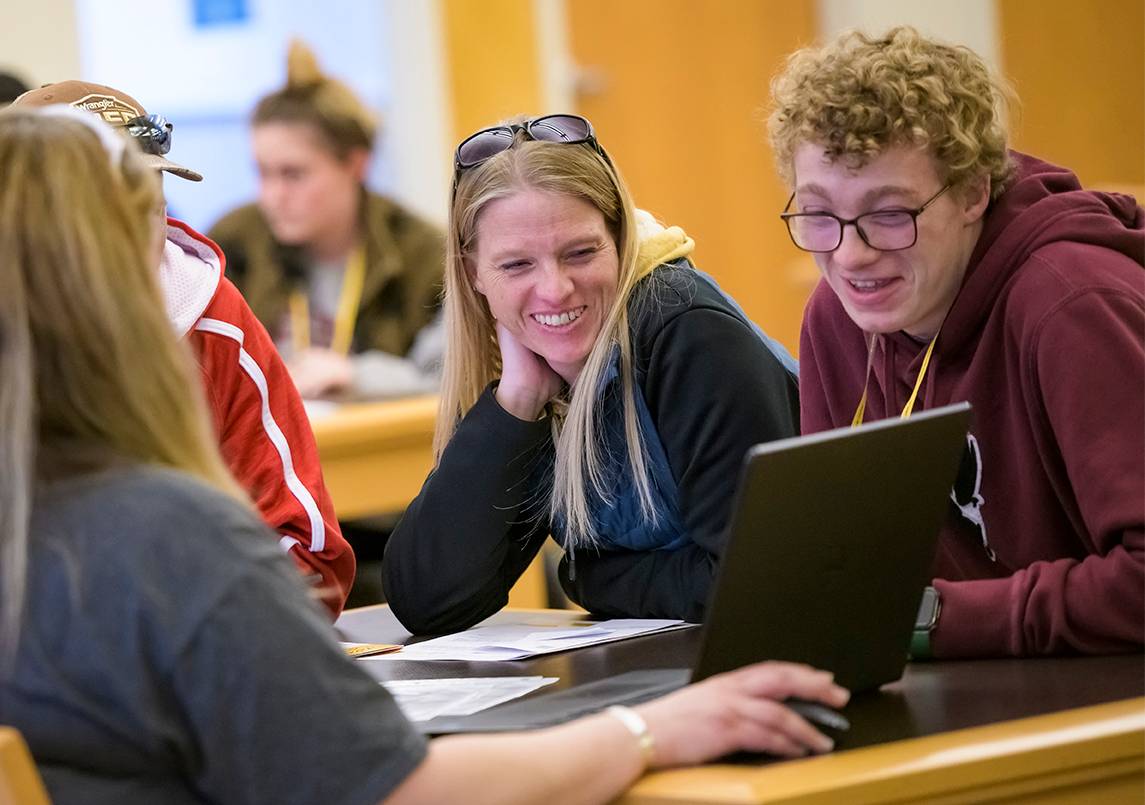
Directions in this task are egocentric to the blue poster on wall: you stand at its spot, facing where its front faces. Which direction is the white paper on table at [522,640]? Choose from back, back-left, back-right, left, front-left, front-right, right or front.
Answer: front

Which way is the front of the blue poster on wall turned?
toward the camera

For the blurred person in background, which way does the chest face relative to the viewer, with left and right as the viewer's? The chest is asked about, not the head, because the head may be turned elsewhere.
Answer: facing the viewer and to the left of the viewer

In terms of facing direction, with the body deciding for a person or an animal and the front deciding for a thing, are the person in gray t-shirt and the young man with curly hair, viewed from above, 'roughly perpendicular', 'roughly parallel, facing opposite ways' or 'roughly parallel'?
roughly parallel, facing opposite ways

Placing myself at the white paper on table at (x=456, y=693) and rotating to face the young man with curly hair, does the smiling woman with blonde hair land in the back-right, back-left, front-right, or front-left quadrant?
front-left

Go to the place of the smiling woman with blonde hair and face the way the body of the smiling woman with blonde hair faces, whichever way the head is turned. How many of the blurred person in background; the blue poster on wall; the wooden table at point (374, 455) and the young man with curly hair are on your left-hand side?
1

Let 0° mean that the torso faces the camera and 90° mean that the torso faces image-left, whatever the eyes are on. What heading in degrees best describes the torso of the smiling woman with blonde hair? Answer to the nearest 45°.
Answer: approximately 45°

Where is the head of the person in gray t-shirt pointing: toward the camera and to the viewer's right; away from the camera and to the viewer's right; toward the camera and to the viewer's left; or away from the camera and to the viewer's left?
away from the camera and to the viewer's right

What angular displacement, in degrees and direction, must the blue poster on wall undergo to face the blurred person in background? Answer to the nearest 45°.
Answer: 0° — it already faces them

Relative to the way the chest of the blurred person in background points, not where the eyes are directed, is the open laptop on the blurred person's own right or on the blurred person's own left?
on the blurred person's own left

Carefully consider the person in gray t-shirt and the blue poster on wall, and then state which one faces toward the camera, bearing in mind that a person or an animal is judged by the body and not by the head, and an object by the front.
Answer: the blue poster on wall

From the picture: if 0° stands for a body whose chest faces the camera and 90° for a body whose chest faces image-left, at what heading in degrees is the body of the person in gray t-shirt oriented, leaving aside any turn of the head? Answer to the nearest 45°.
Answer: approximately 225°

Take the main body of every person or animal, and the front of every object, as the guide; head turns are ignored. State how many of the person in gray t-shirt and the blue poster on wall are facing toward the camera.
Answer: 1

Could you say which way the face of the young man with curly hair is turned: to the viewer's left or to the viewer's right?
to the viewer's left

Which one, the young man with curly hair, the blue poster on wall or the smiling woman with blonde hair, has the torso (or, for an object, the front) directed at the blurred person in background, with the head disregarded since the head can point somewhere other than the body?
the blue poster on wall

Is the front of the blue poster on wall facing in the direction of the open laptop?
yes

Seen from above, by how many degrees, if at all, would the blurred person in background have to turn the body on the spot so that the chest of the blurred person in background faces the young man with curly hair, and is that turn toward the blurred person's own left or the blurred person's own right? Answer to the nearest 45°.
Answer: approximately 45° to the blurred person's own left

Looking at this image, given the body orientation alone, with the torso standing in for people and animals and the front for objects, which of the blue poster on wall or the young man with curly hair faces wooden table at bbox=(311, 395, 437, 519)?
the blue poster on wall
